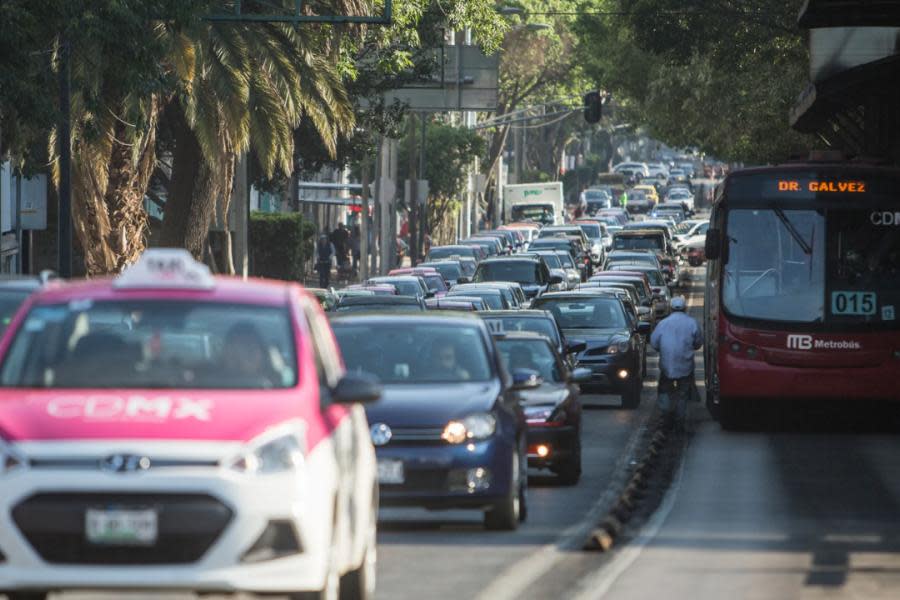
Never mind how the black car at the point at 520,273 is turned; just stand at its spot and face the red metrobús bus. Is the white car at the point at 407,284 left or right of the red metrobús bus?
right

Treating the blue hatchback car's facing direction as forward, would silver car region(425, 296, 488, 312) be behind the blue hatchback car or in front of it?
behind

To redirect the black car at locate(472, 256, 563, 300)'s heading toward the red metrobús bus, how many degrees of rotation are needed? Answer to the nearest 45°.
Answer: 0° — it already faces it

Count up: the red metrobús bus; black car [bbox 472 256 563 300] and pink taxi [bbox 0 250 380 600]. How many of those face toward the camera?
3

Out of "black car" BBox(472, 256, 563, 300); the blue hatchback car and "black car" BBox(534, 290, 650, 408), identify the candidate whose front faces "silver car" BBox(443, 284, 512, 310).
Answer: "black car" BBox(472, 256, 563, 300)

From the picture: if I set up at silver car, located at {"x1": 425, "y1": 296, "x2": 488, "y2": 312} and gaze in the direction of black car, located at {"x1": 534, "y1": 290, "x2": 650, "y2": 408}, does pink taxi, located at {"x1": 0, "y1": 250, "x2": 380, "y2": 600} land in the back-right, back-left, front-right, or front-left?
front-right

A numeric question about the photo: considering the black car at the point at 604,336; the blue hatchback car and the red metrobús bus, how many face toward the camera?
3

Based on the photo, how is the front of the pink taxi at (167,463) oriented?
toward the camera

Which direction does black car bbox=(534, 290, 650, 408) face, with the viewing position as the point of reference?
facing the viewer

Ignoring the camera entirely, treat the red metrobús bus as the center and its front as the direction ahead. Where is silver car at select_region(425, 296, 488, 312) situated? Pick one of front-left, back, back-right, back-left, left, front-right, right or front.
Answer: back-right

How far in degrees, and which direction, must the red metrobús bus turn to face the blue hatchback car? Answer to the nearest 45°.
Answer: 0° — it already faces it

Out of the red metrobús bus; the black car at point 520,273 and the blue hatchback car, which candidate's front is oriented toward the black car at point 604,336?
the black car at point 520,273

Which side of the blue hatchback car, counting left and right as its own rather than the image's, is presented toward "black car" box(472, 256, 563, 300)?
back

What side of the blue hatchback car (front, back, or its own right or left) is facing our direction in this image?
front
